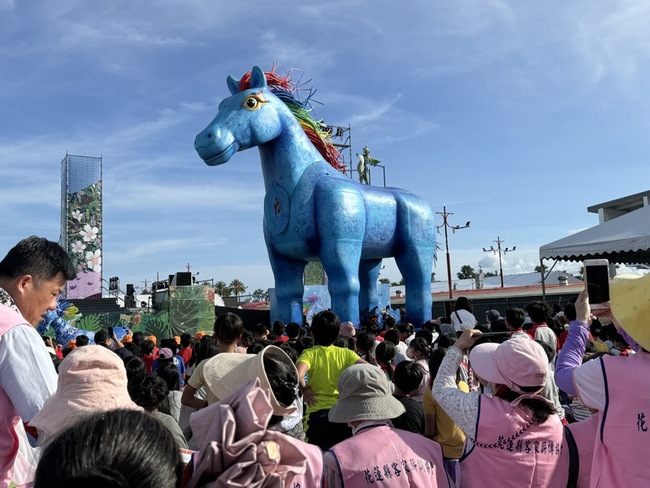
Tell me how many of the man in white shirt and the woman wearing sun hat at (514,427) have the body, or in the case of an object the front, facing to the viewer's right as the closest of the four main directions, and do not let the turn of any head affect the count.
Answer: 1

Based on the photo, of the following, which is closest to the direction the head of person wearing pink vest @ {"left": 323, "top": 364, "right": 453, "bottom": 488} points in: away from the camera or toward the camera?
away from the camera

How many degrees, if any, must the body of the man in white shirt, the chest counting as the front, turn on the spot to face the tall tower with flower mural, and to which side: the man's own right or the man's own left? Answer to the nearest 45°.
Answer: approximately 90° to the man's own left

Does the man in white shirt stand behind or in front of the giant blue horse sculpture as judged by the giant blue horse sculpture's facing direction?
in front

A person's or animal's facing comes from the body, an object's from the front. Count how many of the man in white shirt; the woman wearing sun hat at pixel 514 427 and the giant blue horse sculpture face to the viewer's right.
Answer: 1

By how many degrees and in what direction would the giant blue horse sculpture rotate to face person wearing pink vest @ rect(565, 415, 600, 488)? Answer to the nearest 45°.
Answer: approximately 45° to its left

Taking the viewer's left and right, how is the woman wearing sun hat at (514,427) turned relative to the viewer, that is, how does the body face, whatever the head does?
facing away from the viewer and to the left of the viewer

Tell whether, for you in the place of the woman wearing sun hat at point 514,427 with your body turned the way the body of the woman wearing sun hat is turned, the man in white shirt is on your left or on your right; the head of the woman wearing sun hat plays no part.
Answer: on your left

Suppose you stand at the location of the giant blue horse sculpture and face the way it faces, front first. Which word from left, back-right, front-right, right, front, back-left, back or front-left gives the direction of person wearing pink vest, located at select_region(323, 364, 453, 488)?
front-left

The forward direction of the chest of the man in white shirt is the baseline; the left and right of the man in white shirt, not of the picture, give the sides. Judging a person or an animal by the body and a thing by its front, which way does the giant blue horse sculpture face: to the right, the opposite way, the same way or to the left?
the opposite way

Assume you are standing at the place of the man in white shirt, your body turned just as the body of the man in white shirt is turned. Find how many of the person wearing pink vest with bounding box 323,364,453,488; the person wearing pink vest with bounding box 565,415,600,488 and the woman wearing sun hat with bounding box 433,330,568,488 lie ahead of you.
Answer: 3

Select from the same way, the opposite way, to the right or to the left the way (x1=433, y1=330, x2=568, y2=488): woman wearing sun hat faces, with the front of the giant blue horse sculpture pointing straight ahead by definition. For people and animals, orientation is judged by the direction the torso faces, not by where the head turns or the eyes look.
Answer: to the right

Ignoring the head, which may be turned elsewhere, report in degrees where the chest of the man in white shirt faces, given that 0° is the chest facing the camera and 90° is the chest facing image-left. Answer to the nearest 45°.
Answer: approximately 270°

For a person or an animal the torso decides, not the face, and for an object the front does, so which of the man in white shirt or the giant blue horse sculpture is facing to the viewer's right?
the man in white shirt

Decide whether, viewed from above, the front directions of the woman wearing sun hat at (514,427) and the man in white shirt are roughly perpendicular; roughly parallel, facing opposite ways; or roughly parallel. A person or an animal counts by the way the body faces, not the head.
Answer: roughly perpendicular
